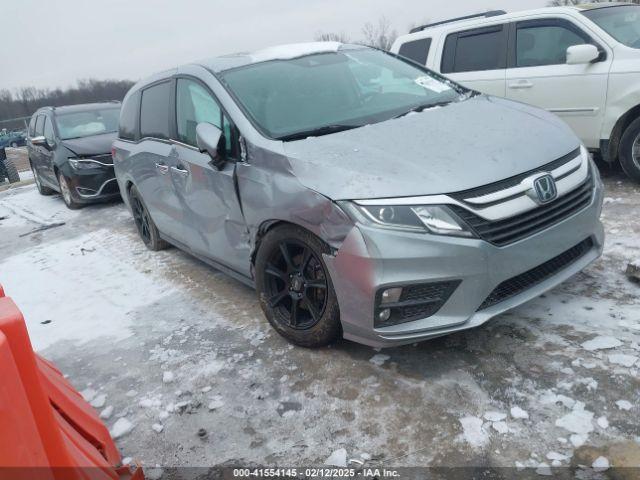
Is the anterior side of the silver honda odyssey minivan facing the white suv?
no

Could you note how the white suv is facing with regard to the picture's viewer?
facing the viewer and to the right of the viewer

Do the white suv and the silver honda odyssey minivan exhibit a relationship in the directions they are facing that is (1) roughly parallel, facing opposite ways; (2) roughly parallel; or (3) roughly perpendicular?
roughly parallel

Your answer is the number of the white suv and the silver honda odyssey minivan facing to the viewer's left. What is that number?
0

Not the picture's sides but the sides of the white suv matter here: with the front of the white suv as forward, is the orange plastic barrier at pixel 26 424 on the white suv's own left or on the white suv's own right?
on the white suv's own right

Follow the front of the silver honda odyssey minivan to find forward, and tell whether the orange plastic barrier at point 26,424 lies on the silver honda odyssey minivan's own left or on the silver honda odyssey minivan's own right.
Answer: on the silver honda odyssey minivan's own right

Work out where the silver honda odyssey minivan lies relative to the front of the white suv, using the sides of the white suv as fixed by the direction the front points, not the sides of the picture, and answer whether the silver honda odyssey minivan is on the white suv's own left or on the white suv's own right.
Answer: on the white suv's own right
